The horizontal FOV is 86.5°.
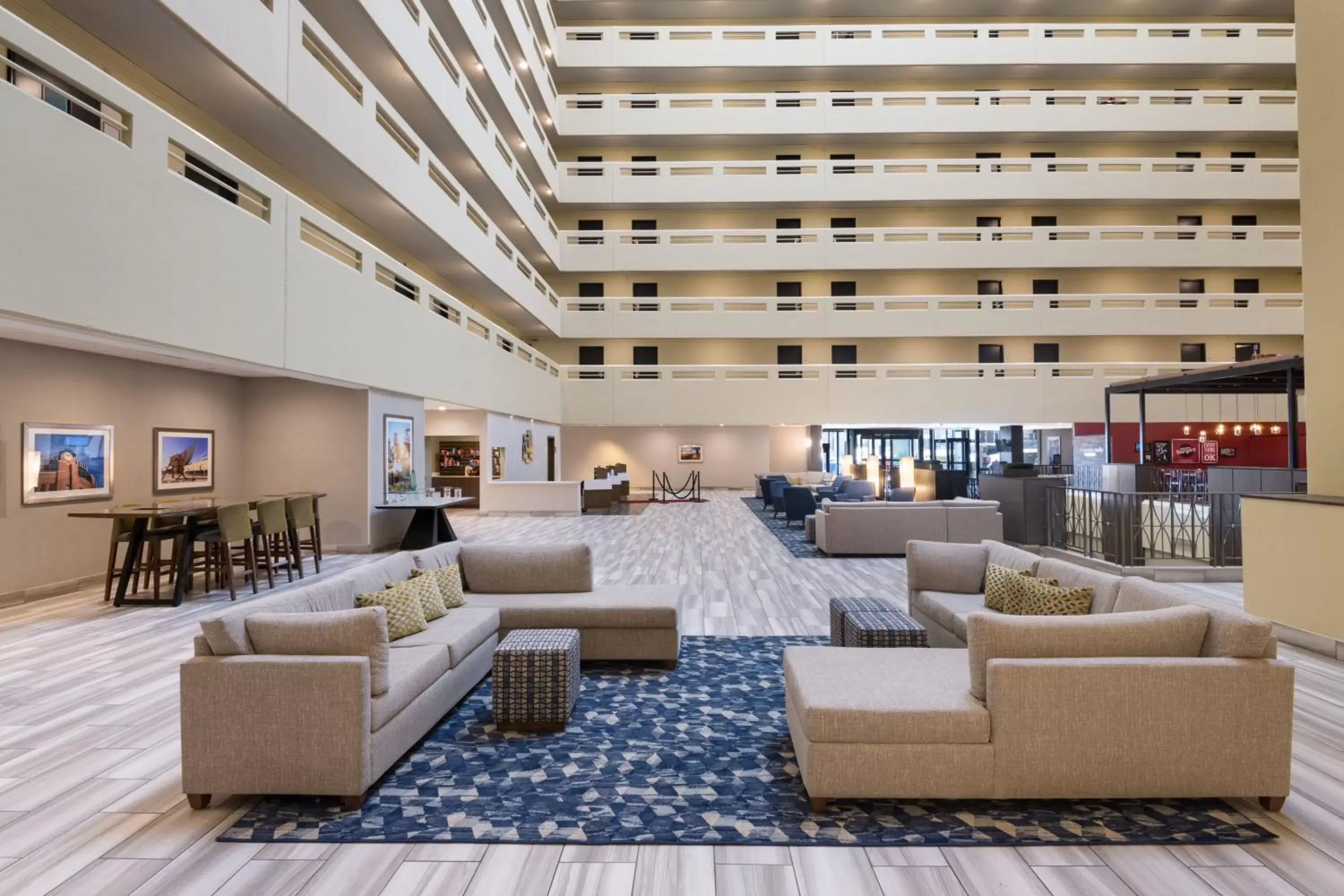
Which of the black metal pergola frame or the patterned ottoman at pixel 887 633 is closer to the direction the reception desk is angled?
the patterned ottoman

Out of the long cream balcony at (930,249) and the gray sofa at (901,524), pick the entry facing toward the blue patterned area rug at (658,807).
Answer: the long cream balcony

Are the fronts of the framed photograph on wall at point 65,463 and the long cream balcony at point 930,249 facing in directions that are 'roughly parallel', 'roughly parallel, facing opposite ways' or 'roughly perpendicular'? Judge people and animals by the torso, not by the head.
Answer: roughly perpendicular

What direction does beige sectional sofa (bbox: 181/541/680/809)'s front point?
to the viewer's right

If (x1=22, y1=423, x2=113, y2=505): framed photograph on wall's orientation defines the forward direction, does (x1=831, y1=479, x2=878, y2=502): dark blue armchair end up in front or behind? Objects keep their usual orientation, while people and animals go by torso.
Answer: in front

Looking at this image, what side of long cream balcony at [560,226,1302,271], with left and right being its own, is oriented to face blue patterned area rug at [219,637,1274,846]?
front

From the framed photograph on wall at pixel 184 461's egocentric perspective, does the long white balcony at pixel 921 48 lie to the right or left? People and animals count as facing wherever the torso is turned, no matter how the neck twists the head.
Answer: on its left

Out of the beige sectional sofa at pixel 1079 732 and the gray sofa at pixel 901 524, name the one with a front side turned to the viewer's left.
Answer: the beige sectional sofa

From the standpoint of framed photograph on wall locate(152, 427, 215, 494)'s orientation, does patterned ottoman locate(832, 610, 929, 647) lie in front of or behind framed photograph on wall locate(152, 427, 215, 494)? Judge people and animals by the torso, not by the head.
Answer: in front

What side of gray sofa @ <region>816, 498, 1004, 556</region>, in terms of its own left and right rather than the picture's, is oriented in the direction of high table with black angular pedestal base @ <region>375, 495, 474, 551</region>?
left

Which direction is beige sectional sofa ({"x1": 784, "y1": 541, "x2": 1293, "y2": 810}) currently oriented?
to the viewer's left

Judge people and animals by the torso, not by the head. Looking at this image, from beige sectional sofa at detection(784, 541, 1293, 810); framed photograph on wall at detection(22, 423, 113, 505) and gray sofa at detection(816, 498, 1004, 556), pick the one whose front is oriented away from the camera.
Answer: the gray sofa

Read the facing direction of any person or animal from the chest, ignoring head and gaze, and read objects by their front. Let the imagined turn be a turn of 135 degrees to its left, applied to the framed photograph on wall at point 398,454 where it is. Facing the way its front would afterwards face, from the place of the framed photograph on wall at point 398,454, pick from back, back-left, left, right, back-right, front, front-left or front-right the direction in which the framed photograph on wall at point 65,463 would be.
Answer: back-left

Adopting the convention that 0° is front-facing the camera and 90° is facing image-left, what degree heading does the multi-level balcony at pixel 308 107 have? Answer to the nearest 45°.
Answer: approximately 315°

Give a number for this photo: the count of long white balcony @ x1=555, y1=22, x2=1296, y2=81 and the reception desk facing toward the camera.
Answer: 2

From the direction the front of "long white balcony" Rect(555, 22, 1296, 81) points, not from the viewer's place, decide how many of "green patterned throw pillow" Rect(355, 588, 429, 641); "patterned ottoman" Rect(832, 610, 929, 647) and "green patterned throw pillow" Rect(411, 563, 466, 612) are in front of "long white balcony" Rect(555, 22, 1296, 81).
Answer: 3
